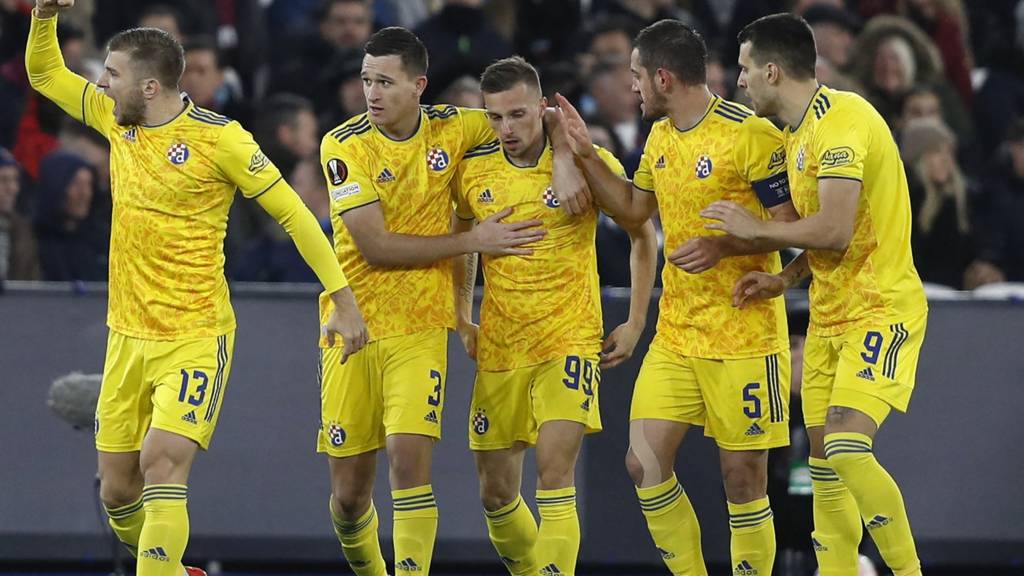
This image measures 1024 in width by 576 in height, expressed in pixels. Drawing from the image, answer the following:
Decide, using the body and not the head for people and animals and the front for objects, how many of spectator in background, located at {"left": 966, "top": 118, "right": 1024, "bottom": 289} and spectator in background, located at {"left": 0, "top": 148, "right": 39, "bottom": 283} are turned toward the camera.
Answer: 2

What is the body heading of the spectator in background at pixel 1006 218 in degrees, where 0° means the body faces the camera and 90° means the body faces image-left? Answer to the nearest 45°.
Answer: approximately 0°

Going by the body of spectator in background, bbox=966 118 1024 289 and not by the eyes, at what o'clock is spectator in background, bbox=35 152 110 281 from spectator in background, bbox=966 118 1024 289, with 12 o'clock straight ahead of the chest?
spectator in background, bbox=35 152 110 281 is roughly at 2 o'clock from spectator in background, bbox=966 118 1024 289.

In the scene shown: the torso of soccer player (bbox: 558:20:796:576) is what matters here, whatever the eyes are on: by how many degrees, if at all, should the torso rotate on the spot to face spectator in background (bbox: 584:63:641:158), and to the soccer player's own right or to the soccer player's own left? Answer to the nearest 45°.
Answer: approximately 135° to the soccer player's own right

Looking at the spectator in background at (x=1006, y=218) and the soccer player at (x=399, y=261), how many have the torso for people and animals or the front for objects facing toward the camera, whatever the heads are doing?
2

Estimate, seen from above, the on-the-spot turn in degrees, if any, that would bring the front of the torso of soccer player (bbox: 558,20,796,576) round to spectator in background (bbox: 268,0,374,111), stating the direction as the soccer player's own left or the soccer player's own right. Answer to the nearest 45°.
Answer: approximately 90° to the soccer player's own right

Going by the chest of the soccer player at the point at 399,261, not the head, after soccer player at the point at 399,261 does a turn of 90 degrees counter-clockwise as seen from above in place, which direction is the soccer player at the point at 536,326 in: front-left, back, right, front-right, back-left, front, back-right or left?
front

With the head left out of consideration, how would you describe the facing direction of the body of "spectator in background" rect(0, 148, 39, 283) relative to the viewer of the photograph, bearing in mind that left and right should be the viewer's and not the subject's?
facing the viewer

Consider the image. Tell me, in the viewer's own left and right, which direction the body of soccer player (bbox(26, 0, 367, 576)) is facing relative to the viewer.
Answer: facing the viewer and to the left of the viewer

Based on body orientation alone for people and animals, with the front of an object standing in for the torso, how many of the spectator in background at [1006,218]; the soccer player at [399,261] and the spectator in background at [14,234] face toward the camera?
3
